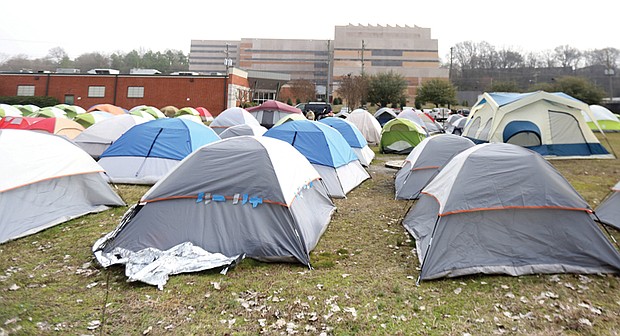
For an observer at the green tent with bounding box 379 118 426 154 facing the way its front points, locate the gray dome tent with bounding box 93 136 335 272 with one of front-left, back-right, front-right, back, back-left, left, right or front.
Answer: front

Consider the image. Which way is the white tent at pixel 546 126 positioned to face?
toward the camera

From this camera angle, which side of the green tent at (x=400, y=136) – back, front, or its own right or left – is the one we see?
front

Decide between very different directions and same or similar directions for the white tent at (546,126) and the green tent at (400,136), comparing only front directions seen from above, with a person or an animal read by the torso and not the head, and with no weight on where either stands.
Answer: same or similar directions

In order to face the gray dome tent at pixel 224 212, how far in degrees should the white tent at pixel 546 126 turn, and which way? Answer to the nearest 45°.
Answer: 0° — it already faces it

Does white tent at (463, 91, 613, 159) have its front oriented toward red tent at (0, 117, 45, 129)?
no

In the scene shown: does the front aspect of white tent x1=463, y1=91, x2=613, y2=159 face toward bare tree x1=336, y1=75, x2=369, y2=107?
no

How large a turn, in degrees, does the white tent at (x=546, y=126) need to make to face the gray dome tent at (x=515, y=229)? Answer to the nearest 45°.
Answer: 0° — it already faces it

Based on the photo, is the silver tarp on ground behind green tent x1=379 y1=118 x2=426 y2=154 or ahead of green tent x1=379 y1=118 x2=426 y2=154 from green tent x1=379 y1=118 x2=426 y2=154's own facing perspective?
ahead
